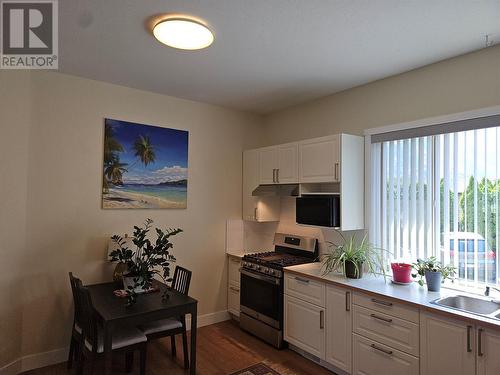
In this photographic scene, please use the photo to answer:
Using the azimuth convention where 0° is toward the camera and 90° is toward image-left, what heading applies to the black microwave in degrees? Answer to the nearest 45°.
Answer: approximately 45°

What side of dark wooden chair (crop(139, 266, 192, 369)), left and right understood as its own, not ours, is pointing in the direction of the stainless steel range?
back

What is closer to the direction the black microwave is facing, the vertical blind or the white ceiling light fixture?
the white ceiling light fixture

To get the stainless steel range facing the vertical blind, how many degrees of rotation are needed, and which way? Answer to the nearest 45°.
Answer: approximately 90° to its left

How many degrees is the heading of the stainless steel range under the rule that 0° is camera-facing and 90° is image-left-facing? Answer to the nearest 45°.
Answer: approximately 45°
